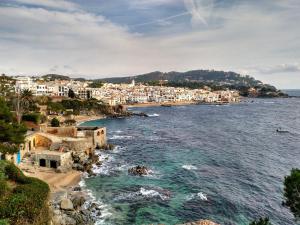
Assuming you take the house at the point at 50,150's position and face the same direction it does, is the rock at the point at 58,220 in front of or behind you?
in front

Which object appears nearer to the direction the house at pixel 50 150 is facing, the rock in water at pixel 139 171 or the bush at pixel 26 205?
the bush

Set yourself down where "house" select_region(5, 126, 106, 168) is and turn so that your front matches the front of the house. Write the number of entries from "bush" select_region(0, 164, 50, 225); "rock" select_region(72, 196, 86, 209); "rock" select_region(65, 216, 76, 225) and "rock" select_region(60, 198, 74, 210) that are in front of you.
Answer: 4

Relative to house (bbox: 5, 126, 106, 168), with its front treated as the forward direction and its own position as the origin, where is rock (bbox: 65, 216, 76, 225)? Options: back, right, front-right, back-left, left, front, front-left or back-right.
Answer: front

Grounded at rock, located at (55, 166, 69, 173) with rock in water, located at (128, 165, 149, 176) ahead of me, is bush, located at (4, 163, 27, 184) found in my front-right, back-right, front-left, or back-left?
back-right

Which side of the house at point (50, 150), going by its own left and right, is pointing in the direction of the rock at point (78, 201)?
front

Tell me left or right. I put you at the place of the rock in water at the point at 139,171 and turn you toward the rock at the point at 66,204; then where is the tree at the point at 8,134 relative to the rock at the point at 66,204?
right

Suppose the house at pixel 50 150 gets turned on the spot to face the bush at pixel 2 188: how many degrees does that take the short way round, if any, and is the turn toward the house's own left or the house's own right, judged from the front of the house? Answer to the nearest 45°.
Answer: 0° — it already faces it
